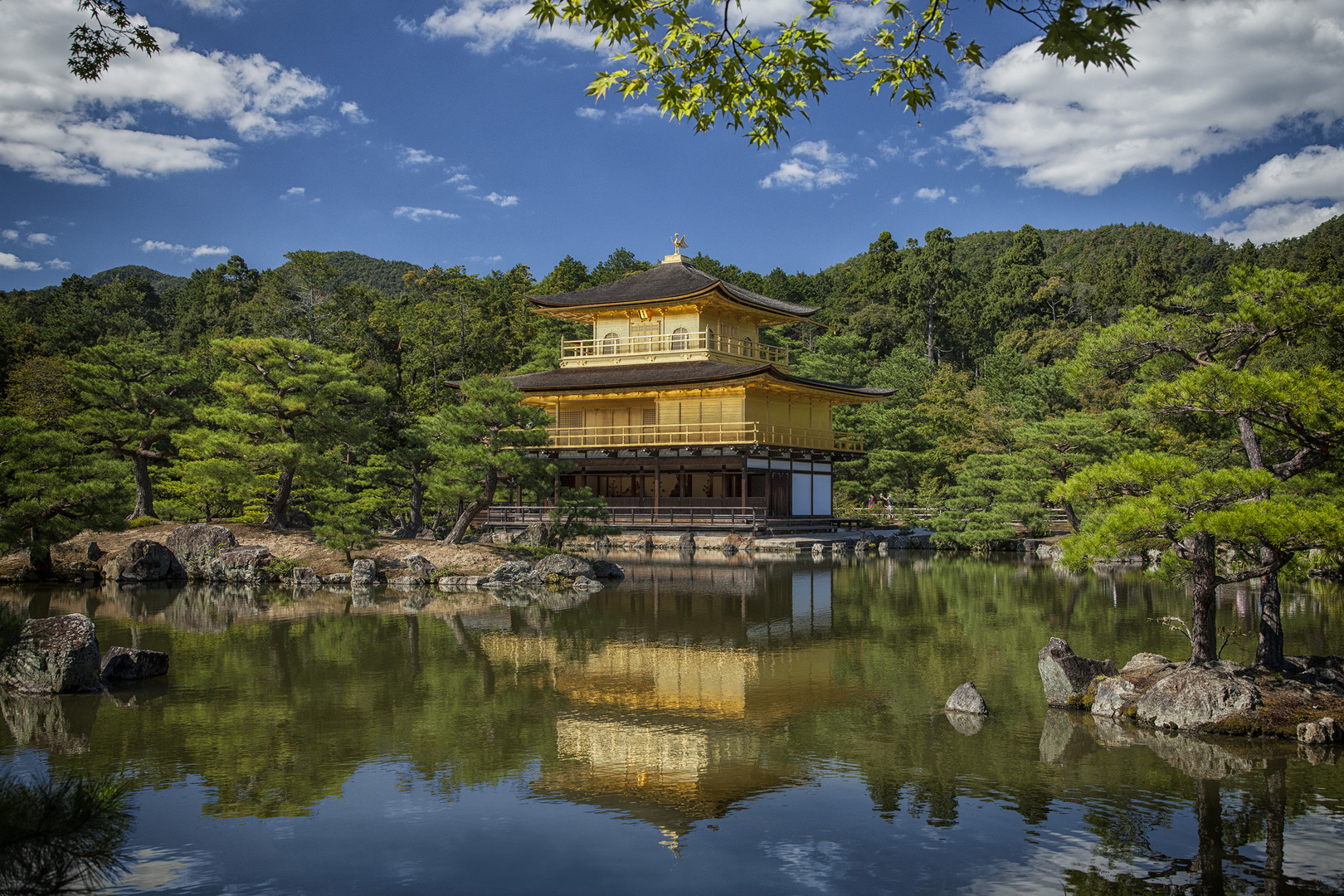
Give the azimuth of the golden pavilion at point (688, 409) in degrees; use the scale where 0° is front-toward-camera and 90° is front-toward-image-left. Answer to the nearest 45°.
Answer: approximately 45°

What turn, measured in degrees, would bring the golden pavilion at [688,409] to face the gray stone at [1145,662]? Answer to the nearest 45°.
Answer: approximately 45° to its left

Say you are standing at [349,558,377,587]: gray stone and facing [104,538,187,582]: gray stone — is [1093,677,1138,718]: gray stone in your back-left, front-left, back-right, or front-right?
back-left

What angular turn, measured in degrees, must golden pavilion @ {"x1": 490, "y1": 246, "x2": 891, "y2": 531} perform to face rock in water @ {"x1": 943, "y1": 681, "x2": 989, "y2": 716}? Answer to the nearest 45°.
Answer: approximately 45° to its left

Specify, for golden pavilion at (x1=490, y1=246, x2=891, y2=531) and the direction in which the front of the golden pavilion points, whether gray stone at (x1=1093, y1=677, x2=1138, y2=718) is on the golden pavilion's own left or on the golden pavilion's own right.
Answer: on the golden pavilion's own left

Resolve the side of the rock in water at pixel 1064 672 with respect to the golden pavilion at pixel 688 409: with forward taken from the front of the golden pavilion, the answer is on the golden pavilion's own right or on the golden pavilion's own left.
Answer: on the golden pavilion's own left
